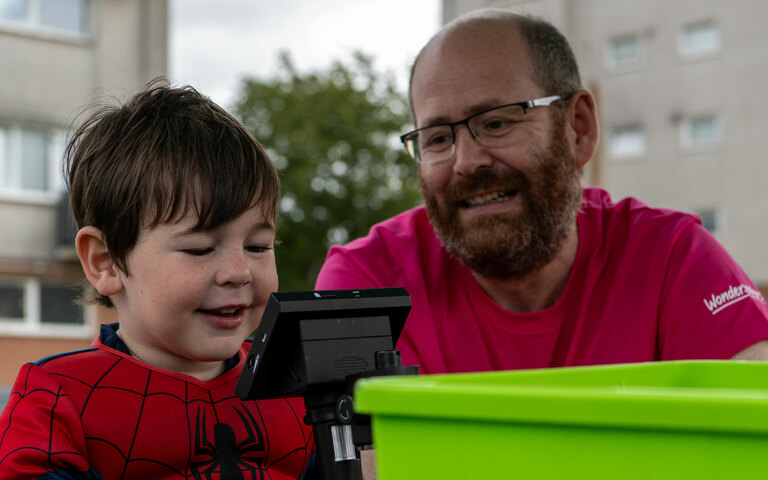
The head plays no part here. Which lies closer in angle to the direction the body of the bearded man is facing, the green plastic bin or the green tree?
the green plastic bin

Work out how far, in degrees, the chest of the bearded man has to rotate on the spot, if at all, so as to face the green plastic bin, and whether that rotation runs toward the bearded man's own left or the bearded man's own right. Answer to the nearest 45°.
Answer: approximately 45° to the bearded man's own left

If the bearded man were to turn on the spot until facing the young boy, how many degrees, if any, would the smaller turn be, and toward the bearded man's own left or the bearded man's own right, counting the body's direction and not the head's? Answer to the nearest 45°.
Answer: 0° — they already face them

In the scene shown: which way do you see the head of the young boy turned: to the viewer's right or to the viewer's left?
to the viewer's right

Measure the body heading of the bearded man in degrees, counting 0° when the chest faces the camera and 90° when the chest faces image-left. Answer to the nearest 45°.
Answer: approximately 45°

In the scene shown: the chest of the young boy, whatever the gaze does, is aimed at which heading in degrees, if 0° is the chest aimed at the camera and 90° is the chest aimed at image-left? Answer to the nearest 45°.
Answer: approximately 315°

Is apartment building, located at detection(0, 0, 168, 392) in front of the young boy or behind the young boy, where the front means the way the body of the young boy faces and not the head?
behind

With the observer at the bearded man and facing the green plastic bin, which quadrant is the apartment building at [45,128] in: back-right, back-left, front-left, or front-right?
back-right

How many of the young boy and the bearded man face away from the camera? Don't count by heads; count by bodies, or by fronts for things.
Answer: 0

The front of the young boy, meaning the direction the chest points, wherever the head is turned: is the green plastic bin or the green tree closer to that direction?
the green plastic bin

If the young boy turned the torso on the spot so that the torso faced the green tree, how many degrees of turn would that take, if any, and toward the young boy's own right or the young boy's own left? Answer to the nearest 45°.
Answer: approximately 135° to the young boy's own left

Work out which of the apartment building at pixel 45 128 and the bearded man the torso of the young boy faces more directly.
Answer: the bearded man

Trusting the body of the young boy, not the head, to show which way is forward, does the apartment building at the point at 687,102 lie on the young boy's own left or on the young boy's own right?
on the young boy's own left
